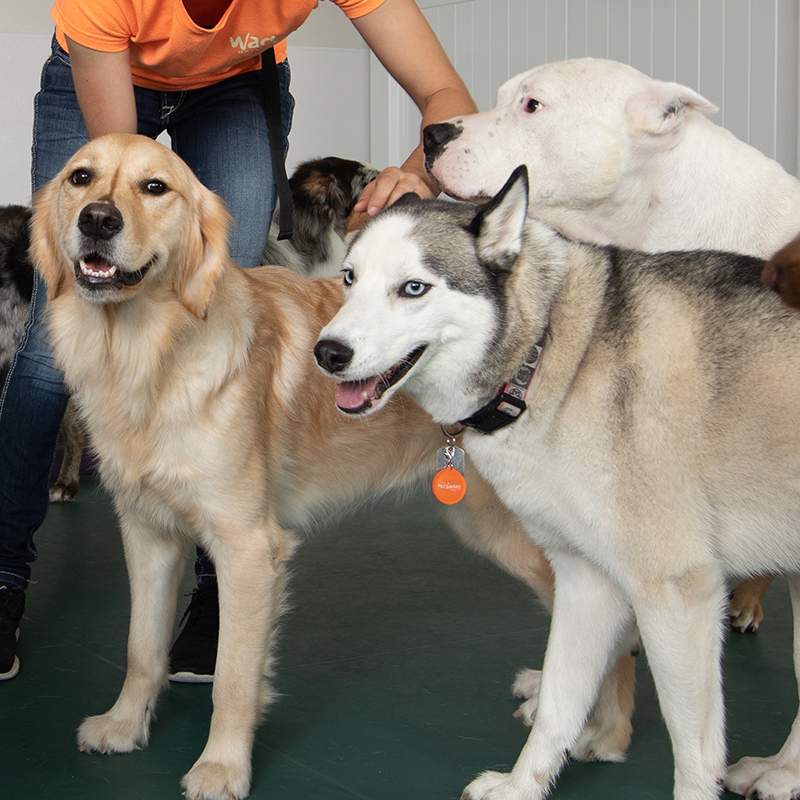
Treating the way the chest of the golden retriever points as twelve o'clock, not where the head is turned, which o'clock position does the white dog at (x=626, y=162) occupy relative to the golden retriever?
The white dog is roughly at 7 o'clock from the golden retriever.

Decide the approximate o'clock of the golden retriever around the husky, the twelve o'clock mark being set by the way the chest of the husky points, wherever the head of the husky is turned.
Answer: The golden retriever is roughly at 2 o'clock from the husky.

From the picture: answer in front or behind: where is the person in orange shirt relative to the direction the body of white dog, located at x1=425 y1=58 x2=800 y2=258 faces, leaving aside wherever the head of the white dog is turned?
in front

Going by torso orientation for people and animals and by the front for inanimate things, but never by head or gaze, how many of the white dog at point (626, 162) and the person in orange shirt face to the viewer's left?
1

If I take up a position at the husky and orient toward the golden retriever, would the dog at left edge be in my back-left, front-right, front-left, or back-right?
front-right

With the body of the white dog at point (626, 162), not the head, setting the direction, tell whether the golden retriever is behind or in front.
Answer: in front

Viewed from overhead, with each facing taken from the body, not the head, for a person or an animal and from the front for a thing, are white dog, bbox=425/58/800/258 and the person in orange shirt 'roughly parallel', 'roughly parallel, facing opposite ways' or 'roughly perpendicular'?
roughly perpendicular

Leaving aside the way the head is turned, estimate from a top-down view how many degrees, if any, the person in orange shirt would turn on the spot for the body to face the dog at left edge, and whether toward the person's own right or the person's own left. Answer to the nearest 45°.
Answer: approximately 135° to the person's own right

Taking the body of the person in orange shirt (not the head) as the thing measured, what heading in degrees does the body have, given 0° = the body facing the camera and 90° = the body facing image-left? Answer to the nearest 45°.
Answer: approximately 0°

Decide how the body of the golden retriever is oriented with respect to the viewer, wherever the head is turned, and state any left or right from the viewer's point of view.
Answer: facing the viewer and to the left of the viewer

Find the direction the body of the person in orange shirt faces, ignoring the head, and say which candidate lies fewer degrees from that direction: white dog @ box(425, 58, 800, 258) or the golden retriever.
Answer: the golden retriever

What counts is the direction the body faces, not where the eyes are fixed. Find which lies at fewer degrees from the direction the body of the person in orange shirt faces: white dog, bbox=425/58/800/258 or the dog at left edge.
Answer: the white dog

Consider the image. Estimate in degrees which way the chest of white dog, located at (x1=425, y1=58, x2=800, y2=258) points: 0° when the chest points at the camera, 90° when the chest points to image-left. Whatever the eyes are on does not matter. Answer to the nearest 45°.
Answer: approximately 90°
